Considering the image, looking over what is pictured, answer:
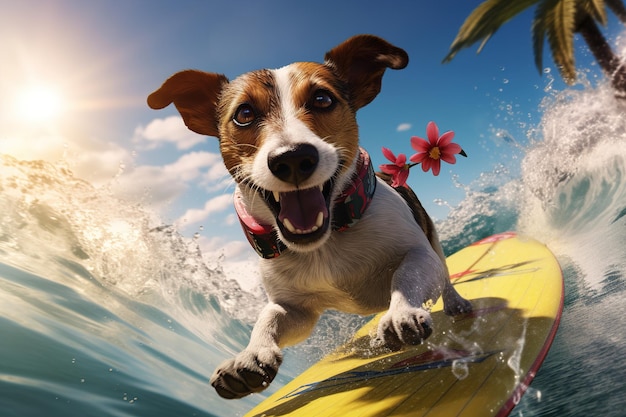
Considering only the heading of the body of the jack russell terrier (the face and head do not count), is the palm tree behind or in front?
behind

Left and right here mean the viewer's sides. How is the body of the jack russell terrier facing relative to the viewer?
facing the viewer and to the left of the viewer
